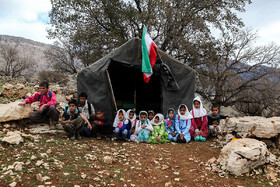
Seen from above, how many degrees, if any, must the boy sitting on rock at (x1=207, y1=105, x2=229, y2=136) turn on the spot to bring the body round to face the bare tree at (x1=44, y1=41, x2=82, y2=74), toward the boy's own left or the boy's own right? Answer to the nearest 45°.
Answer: approximately 135° to the boy's own right

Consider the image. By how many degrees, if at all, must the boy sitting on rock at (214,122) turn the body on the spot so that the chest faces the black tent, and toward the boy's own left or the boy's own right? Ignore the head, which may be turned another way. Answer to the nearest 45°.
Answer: approximately 90° to the boy's own right

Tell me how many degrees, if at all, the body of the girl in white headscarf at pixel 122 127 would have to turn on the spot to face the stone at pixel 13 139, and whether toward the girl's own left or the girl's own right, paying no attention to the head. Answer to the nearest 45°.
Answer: approximately 45° to the girl's own right

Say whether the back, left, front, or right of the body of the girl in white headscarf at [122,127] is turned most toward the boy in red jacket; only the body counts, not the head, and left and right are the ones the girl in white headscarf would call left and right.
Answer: right

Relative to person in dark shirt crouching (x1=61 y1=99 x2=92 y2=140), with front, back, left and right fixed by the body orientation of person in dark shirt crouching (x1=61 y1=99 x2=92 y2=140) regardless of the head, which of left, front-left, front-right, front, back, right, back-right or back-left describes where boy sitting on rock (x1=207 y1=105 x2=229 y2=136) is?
left

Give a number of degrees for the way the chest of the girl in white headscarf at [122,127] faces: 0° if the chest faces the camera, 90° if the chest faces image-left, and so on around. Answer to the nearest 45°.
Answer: approximately 0°

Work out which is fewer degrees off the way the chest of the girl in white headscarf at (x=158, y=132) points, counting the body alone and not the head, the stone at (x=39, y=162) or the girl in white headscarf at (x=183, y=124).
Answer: the stone

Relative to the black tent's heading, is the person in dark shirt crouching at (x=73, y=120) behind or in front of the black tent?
in front
